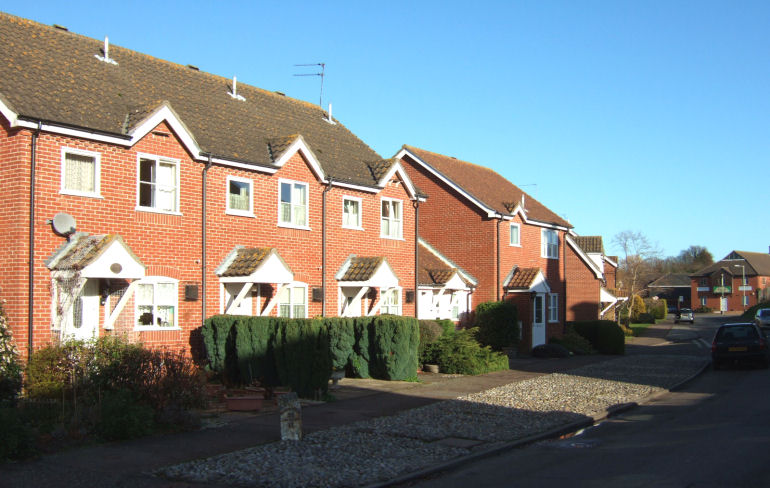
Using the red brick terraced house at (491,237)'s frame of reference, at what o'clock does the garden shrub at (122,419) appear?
The garden shrub is roughly at 2 o'clock from the red brick terraced house.

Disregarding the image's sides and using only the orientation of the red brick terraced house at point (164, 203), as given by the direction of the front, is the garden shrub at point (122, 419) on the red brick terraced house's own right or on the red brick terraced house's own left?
on the red brick terraced house's own right

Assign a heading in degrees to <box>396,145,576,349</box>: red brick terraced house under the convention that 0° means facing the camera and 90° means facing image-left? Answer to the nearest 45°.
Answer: approximately 315°

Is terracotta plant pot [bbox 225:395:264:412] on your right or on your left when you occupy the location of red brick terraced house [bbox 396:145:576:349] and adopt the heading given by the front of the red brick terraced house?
on your right

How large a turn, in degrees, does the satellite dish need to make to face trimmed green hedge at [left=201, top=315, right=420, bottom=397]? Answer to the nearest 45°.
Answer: approximately 45° to its left
